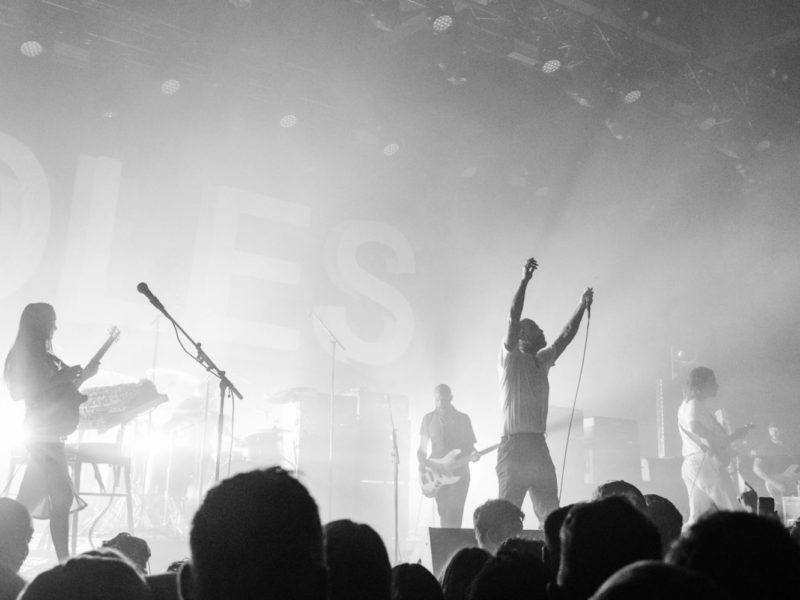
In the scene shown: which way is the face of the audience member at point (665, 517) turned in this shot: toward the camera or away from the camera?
away from the camera

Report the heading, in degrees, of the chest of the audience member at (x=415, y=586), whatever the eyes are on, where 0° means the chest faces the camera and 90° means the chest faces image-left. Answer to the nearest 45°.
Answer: approximately 180°

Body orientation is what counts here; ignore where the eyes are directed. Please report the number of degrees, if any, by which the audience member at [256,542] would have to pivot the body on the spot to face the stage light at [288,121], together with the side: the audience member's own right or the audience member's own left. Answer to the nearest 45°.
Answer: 0° — they already face it

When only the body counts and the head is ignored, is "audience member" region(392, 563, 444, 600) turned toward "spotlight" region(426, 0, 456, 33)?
yes

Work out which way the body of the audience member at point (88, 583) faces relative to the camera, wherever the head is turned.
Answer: away from the camera

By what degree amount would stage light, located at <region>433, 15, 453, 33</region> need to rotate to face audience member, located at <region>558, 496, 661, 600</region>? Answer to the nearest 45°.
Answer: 0° — it already faces them

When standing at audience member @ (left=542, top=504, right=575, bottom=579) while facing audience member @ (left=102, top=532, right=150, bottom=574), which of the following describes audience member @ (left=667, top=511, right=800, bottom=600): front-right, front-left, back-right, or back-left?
back-left

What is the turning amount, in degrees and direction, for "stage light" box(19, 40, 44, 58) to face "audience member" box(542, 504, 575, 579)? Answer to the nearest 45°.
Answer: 0° — it already faces them
